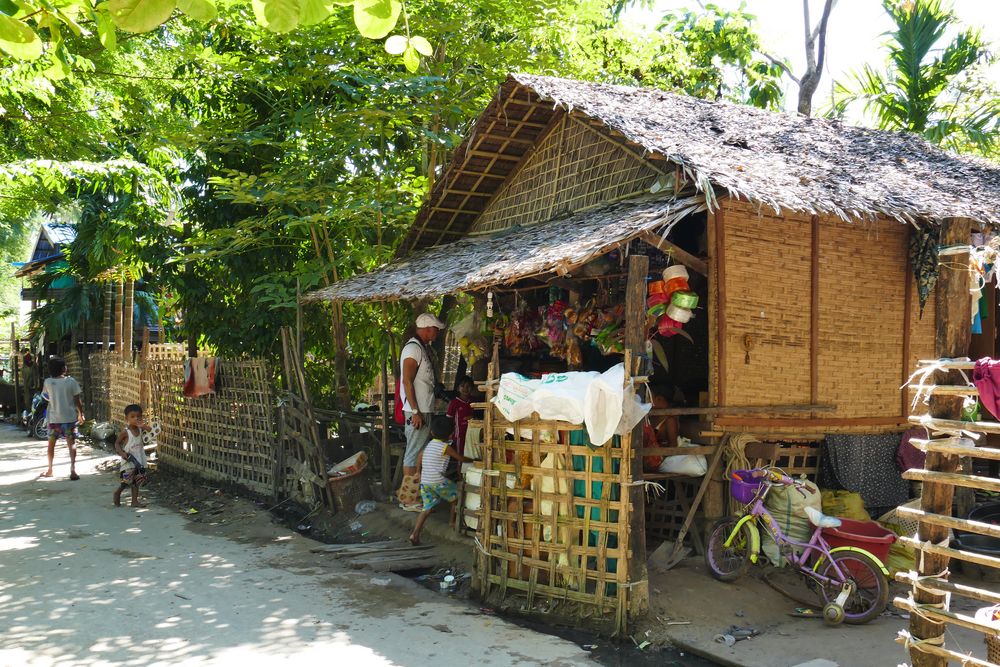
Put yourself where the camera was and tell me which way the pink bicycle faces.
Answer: facing away from the viewer and to the left of the viewer

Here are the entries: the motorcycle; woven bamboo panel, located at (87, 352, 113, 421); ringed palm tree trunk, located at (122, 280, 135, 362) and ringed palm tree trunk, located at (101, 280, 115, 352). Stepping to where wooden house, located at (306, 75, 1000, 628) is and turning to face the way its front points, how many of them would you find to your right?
4

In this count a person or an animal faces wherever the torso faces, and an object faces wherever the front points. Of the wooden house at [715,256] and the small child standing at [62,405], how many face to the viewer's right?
0

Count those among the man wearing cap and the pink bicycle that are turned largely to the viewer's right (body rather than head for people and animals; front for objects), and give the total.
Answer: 1

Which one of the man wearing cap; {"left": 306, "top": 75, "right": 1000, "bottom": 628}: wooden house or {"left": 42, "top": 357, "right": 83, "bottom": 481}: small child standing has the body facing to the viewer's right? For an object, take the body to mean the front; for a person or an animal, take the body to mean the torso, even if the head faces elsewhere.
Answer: the man wearing cap

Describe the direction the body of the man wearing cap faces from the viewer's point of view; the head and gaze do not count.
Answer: to the viewer's right

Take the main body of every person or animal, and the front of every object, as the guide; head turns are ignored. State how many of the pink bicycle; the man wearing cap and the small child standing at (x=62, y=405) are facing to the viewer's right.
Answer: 1

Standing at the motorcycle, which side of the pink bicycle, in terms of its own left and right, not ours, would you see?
front

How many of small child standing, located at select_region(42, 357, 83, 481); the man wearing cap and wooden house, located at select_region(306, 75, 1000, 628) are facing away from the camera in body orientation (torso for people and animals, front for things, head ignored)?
1

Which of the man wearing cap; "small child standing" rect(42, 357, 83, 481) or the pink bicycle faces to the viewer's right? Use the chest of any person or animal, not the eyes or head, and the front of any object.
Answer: the man wearing cap

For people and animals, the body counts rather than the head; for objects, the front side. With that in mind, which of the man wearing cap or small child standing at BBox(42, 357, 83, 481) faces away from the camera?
the small child standing
